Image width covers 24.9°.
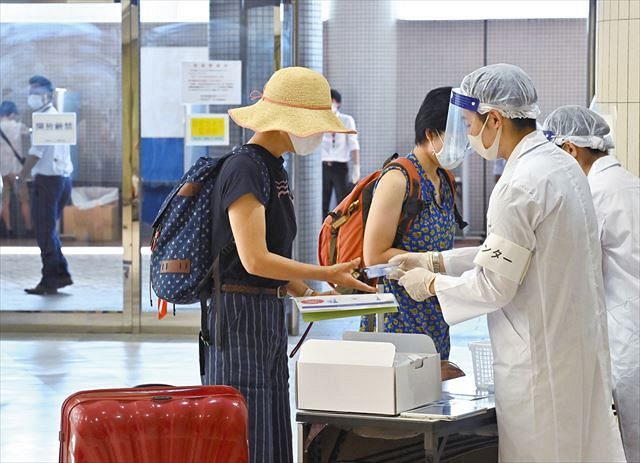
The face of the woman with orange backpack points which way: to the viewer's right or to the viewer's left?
to the viewer's right

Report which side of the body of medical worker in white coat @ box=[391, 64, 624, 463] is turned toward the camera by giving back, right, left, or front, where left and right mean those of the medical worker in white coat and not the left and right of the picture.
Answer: left

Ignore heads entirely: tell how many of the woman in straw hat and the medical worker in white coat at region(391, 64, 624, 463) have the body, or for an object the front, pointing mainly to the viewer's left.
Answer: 1

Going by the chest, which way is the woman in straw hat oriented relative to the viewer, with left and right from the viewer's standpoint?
facing to the right of the viewer

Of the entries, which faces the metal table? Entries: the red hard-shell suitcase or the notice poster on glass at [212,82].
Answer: the notice poster on glass

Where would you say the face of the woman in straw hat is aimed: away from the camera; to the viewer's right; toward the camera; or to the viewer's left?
to the viewer's right

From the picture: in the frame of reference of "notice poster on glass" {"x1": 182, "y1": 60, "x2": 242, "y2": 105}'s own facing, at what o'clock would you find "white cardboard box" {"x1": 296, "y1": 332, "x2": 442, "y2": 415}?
The white cardboard box is roughly at 12 o'clock from the notice poster on glass.

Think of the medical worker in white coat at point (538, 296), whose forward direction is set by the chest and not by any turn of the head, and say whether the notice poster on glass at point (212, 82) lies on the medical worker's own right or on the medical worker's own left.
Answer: on the medical worker's own right

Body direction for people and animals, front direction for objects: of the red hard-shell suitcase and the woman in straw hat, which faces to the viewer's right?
the woman in straw hat

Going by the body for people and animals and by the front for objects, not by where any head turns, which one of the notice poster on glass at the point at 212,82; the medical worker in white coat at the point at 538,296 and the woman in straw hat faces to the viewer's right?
the woman in straw hat
